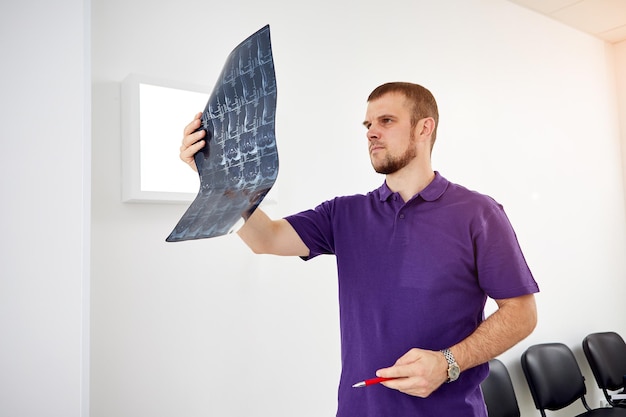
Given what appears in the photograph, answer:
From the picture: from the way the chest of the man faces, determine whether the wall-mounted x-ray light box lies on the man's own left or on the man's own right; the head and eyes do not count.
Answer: on the man's own right

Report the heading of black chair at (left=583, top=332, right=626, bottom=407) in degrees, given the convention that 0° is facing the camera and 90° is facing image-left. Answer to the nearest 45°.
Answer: approximately 315°

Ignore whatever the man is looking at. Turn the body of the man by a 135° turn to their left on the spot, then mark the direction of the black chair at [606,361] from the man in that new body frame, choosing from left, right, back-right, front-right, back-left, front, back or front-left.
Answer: front-left

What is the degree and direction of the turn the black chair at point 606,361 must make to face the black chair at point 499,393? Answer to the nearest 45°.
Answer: approximately 90° to its right

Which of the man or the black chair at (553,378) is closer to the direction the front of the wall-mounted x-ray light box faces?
the man

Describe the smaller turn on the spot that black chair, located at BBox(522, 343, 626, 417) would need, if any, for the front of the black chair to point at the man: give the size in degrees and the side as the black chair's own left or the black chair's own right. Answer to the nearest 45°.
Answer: approximately 45° to the black chair's own right

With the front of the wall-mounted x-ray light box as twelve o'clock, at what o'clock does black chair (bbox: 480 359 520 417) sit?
The black chair is roughly at 10 o'clock from the wall-mounted x-ray light box.

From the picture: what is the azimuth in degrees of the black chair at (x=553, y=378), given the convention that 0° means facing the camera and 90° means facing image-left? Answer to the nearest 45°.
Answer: approximately 315°
